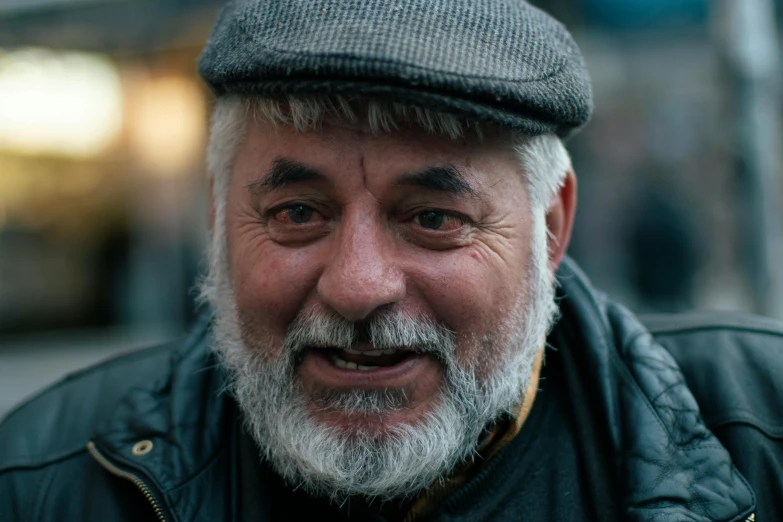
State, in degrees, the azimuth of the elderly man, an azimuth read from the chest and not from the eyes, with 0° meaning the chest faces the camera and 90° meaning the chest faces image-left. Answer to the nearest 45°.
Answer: approximately 0°
